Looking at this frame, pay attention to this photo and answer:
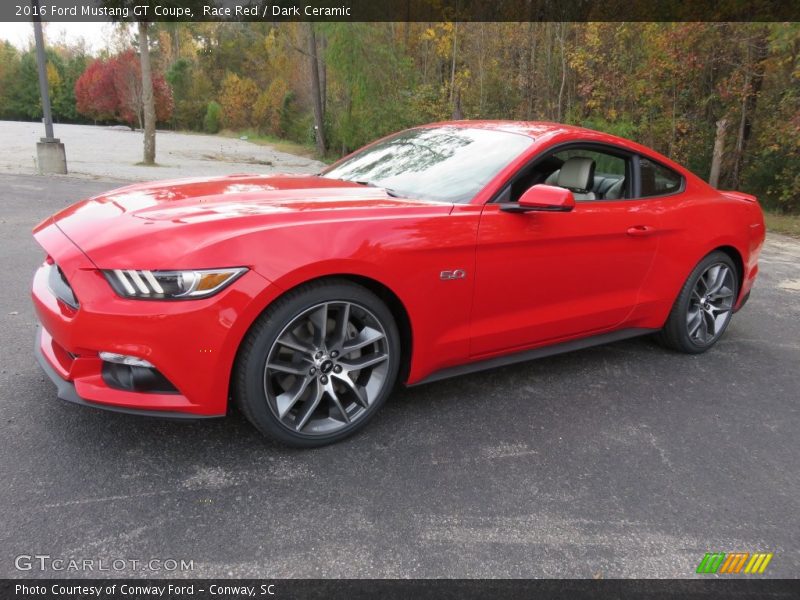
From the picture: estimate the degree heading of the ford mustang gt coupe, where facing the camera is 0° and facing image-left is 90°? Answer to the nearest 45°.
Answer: approximately 45°
